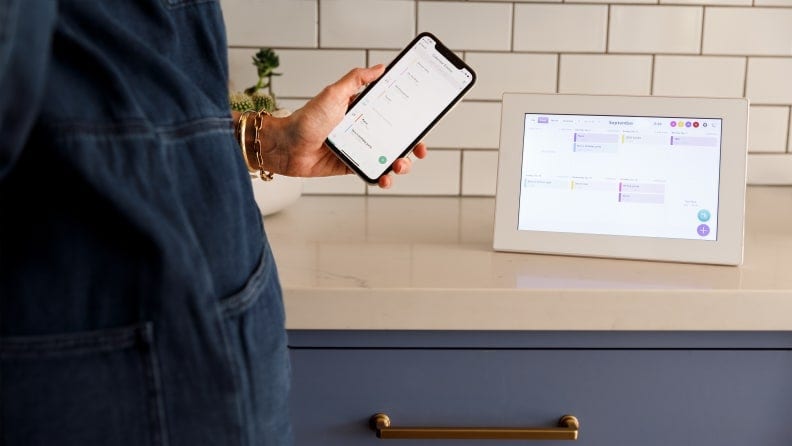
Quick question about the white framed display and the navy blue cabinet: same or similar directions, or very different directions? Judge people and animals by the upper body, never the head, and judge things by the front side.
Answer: same or similar directions

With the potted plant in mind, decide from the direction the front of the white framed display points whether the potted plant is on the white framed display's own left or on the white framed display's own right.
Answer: on the white framed display's own right

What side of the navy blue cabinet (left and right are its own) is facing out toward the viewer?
front

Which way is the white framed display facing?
toward the camera
